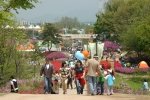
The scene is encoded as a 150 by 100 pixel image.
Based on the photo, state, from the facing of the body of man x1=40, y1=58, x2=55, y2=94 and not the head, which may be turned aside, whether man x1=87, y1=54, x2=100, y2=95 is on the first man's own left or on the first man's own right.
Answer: on the first man's own left

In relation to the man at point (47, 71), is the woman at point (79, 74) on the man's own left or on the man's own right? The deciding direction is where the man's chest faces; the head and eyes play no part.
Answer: on the man's own left

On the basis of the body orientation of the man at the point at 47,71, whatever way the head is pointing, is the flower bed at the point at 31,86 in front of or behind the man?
behind

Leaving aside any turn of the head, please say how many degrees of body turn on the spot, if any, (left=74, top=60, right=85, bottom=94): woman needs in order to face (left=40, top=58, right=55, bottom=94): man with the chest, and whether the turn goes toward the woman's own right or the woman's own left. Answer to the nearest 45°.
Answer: approximately 90° to the woman's own right

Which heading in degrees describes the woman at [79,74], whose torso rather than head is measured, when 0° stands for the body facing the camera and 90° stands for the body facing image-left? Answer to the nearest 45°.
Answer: approximately 0°

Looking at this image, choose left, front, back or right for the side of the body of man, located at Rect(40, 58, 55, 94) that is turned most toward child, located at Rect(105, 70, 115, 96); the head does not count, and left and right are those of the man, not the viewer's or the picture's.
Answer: left
